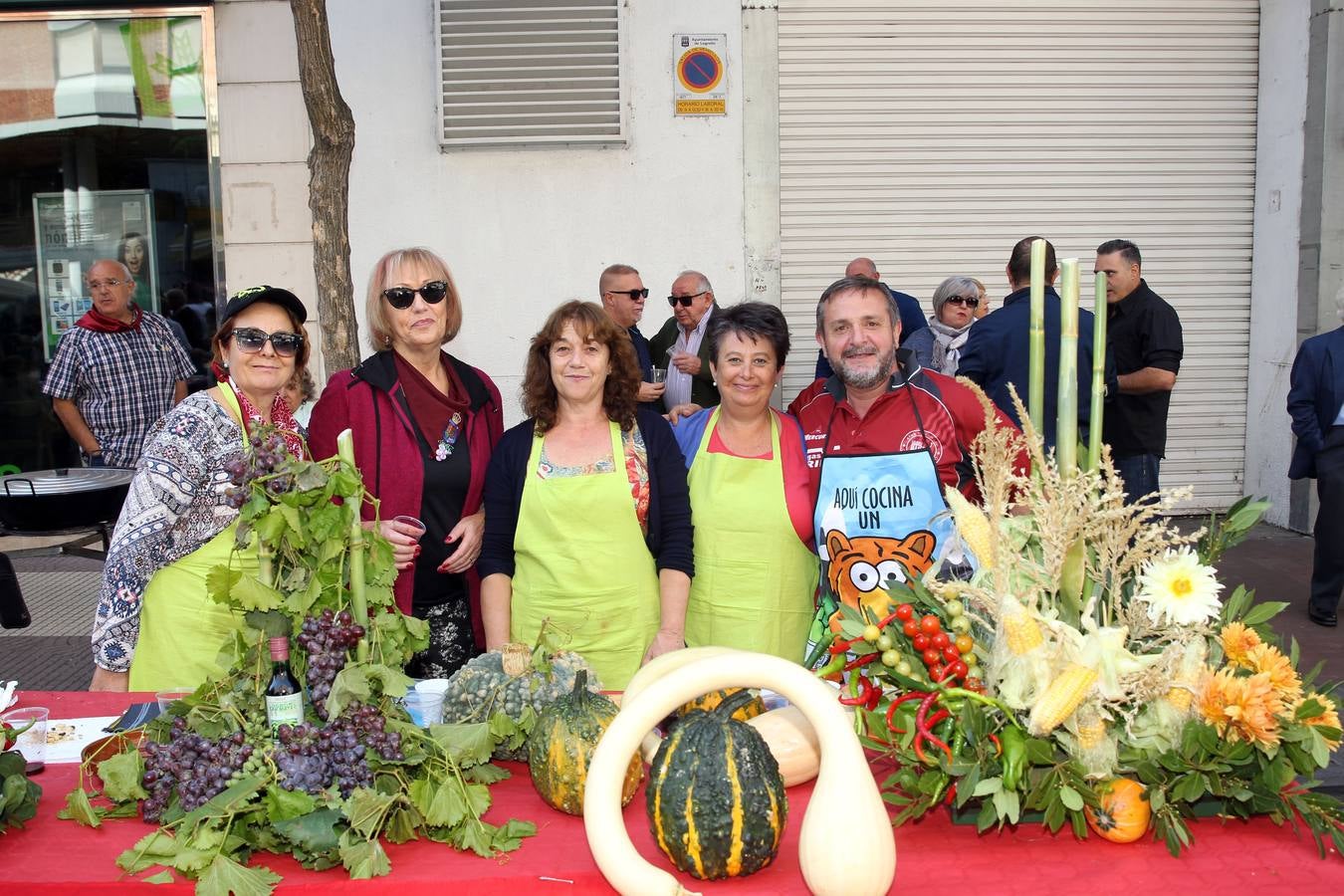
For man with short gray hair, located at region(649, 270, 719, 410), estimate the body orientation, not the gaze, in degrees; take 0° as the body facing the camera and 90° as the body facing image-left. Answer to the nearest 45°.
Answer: approximately 45°

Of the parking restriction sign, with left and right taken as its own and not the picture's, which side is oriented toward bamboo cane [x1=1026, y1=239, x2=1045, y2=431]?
front

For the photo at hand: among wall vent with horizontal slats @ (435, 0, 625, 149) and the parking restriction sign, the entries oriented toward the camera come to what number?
2

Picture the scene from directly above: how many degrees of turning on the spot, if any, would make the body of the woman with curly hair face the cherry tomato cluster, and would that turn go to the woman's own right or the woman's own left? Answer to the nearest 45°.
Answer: approximately 45° to the woman's own left

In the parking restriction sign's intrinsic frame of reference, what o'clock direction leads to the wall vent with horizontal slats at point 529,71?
The wall vent with horizontal slats is roughly at 3 o'clock from the parking restriction sign.

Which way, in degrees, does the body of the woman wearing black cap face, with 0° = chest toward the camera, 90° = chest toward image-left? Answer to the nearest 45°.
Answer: approximately 315°
